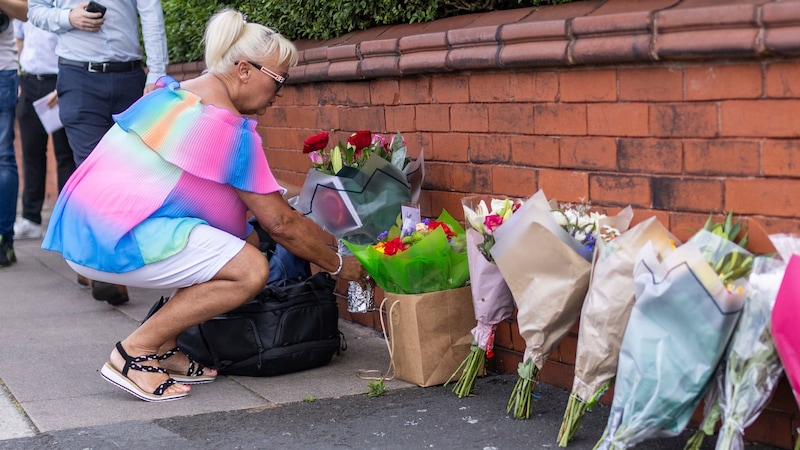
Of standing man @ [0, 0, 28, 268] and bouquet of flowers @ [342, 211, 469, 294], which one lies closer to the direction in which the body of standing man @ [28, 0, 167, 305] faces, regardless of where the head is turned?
the bouquet of flowers

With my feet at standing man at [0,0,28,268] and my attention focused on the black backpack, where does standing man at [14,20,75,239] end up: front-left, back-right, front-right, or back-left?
back-left

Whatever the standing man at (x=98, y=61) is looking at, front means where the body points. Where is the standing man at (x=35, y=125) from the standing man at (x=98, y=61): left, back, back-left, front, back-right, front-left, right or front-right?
back

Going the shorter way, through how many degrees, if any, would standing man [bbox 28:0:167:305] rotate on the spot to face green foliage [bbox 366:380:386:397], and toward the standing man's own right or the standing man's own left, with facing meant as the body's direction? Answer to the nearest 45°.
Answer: approximately 45° to the standing man's own left

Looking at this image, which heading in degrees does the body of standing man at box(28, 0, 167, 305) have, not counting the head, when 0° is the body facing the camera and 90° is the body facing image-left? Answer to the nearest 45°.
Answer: approximately 0°

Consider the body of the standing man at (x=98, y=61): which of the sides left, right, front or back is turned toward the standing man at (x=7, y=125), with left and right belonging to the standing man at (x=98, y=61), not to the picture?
back

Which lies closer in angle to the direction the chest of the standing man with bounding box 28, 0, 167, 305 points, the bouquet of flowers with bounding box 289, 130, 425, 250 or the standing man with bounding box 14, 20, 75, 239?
the bouquet of flowers

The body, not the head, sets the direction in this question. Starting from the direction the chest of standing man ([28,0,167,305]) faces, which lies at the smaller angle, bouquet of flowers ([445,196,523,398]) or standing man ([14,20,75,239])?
the bouquet of flowers

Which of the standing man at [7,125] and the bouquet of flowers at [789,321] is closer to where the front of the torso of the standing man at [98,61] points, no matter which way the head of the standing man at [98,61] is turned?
the bouquet of flowers

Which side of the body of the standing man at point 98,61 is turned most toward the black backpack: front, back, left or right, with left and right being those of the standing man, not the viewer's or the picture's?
front

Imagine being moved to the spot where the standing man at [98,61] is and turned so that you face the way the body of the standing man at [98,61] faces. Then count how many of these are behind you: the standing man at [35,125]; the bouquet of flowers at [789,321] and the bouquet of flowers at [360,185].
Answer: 1

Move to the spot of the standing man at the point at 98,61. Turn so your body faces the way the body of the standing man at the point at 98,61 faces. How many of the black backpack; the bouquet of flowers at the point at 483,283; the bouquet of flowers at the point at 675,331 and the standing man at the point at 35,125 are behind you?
1

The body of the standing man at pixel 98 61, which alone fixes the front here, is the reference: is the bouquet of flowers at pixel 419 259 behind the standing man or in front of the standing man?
in front

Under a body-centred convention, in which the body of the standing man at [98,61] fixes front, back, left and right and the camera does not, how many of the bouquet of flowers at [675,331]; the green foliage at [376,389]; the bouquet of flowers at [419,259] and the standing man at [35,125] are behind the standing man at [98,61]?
1

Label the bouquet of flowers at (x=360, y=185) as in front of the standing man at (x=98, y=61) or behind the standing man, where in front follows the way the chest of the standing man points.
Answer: in front

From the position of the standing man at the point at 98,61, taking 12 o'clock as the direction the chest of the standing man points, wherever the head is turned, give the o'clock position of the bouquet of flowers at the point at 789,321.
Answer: The bouquet of flowers is roughly at 11 o'clock from the standing man.
